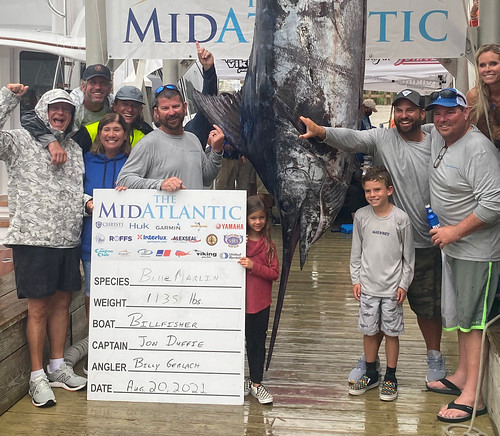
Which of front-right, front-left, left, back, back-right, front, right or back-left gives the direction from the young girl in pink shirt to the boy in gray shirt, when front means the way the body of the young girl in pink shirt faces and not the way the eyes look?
left

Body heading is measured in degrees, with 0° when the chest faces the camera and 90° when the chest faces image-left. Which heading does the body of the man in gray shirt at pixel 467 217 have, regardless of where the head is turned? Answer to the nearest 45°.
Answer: approximately 45°

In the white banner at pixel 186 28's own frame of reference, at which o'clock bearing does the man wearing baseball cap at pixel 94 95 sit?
The man wearing baseball cap is roughly at 1 o'clock from the white banner.

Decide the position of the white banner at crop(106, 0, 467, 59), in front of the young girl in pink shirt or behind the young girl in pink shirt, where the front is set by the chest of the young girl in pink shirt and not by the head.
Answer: behind

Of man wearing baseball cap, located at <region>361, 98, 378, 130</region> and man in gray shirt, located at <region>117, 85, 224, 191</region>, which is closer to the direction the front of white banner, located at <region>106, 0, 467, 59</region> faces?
the man in gray shirt
